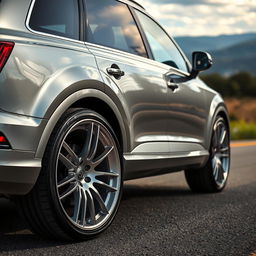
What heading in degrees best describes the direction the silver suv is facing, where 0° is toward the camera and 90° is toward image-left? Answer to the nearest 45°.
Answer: approximately 225°
